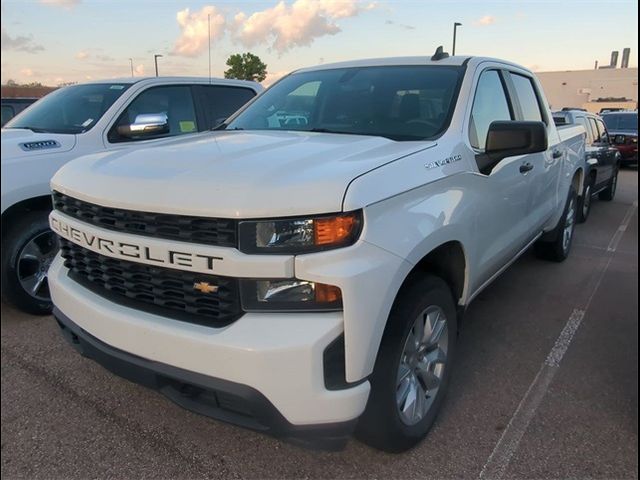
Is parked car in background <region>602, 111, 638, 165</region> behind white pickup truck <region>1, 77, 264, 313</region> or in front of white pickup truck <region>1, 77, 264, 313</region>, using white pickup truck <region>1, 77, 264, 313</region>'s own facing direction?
behind

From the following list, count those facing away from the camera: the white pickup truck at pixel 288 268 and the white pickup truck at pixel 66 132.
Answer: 0

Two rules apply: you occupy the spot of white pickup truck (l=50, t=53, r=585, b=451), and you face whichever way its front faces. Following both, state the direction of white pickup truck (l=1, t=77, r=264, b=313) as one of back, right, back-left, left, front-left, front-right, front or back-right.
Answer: right

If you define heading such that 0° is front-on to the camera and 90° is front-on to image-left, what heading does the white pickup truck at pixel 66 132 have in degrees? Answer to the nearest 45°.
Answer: approximately 45°

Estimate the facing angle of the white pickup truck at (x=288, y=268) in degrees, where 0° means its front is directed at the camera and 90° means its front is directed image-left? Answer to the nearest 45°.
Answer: approximately 45°

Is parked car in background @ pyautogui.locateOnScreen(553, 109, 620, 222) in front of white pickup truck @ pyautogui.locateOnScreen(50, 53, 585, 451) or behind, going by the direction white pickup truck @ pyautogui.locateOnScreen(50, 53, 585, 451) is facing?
behind

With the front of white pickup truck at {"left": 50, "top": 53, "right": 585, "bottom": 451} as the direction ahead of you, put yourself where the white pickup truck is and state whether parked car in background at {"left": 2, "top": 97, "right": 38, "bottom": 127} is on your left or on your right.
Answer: on your right
